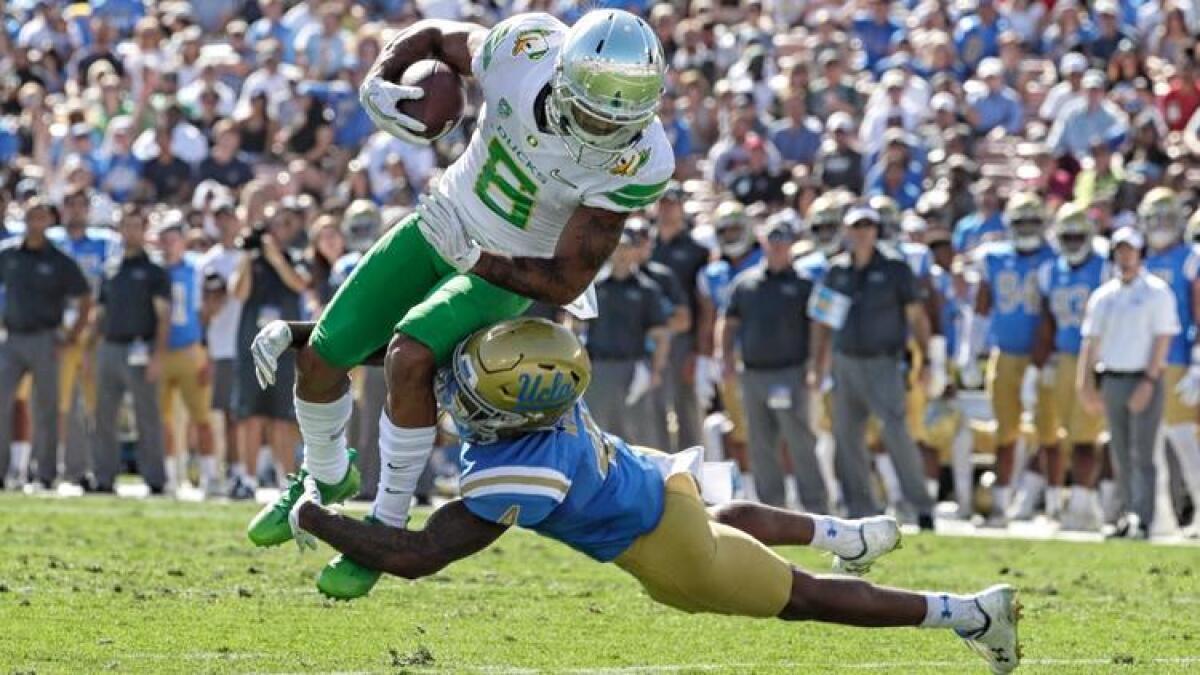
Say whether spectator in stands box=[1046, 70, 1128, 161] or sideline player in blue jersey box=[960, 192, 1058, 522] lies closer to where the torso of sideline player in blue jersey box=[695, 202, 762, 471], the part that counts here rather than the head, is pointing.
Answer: the sideline player in blue jersey

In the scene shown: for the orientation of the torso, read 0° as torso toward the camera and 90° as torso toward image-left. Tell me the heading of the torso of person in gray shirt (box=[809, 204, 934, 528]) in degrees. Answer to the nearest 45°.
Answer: approximately 0°

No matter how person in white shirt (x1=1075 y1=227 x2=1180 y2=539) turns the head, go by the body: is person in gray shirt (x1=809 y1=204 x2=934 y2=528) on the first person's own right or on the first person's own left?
on the first person's own right

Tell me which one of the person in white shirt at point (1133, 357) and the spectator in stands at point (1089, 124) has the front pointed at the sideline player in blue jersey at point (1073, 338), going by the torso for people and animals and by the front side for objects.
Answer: the spectator in stands

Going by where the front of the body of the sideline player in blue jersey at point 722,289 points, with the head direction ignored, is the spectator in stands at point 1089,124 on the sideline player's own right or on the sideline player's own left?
on the sideline player's own left

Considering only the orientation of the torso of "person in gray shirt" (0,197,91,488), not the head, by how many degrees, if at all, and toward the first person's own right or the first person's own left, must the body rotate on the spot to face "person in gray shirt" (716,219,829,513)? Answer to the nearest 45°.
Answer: approximately 45° to the first person's own left

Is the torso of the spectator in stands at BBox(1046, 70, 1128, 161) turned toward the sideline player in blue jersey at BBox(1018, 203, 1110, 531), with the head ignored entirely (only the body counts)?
yes

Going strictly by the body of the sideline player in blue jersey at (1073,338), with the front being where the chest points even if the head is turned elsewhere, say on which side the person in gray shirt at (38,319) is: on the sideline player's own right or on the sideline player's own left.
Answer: on the sideline player's own right
